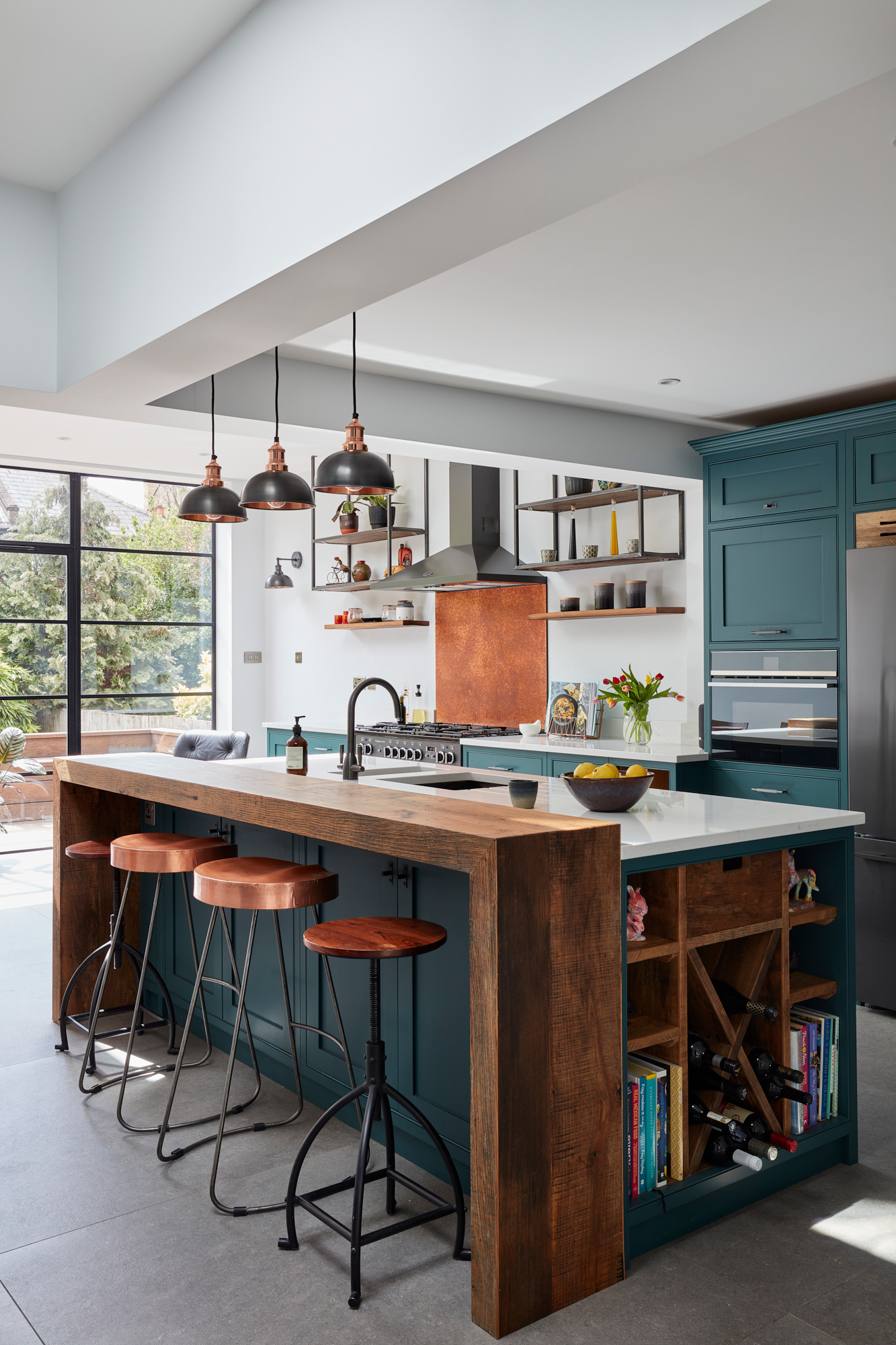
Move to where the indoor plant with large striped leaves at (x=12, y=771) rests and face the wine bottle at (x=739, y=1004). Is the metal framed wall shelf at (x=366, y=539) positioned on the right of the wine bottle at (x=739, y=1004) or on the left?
left

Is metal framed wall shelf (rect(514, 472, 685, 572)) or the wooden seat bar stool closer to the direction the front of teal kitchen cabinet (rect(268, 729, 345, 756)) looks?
the wooden seat bar stool

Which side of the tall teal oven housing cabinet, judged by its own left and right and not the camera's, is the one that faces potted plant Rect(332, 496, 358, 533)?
right

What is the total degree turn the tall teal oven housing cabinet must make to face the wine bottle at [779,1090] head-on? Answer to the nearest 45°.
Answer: approximately 45° to its left

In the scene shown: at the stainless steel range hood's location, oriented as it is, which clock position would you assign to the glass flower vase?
The glass flower vase is roughly at 9 o'clock from the stainless steel range hood.

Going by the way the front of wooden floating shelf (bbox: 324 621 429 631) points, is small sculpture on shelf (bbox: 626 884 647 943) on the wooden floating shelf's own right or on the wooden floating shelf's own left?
on the wooden floating shelf's own left

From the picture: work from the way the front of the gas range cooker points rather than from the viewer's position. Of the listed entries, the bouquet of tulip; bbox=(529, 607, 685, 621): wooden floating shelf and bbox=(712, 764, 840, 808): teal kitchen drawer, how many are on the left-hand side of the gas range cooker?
3

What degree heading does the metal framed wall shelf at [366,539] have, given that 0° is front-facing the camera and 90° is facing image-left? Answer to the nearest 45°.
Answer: approximately 45°
